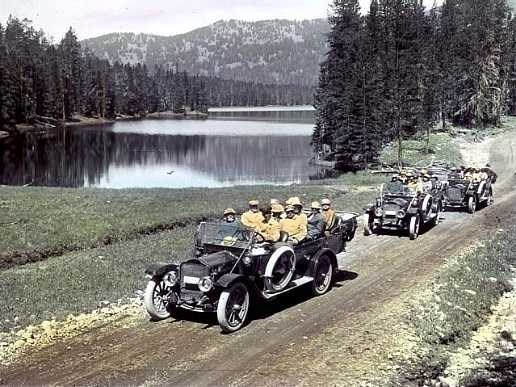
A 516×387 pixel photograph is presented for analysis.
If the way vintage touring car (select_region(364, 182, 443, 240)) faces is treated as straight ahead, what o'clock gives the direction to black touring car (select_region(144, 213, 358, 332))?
The black touring car is roughly at 11 o'clock from the vintage touring car.

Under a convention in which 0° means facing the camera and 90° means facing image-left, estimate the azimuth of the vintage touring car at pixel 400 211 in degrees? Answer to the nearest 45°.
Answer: approximately 45°

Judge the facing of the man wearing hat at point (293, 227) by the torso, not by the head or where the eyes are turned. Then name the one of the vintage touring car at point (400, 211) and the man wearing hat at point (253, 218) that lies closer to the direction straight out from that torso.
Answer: the man wearing hat

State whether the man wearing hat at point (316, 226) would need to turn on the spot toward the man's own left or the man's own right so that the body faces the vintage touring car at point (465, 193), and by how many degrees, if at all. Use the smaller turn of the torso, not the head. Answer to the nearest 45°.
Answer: approximately 180°

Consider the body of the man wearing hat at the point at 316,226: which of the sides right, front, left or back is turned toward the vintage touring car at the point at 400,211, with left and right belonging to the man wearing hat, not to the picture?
back

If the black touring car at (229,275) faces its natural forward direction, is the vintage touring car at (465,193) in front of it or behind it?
behind

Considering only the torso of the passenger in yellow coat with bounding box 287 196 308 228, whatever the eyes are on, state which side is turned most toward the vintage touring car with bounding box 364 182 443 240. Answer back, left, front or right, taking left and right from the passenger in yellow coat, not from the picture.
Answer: back

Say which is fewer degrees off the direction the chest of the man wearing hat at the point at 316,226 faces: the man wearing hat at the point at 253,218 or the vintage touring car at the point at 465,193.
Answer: the man wearing hat

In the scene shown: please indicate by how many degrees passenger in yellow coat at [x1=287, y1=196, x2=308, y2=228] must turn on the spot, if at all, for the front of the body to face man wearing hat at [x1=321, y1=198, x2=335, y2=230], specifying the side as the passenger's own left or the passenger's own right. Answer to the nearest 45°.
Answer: approximately 180°

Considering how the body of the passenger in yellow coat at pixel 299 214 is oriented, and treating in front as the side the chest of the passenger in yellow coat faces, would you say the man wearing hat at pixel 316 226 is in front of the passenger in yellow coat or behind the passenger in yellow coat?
behind

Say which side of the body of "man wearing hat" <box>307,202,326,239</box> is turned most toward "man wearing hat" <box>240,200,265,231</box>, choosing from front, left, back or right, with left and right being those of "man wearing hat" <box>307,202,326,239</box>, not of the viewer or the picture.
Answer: front

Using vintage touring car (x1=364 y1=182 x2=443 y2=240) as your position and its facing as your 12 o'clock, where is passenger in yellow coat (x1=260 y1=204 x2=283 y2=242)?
The passenger in yellow coat is roughly at 11 o'clock from the vintage touring car.
